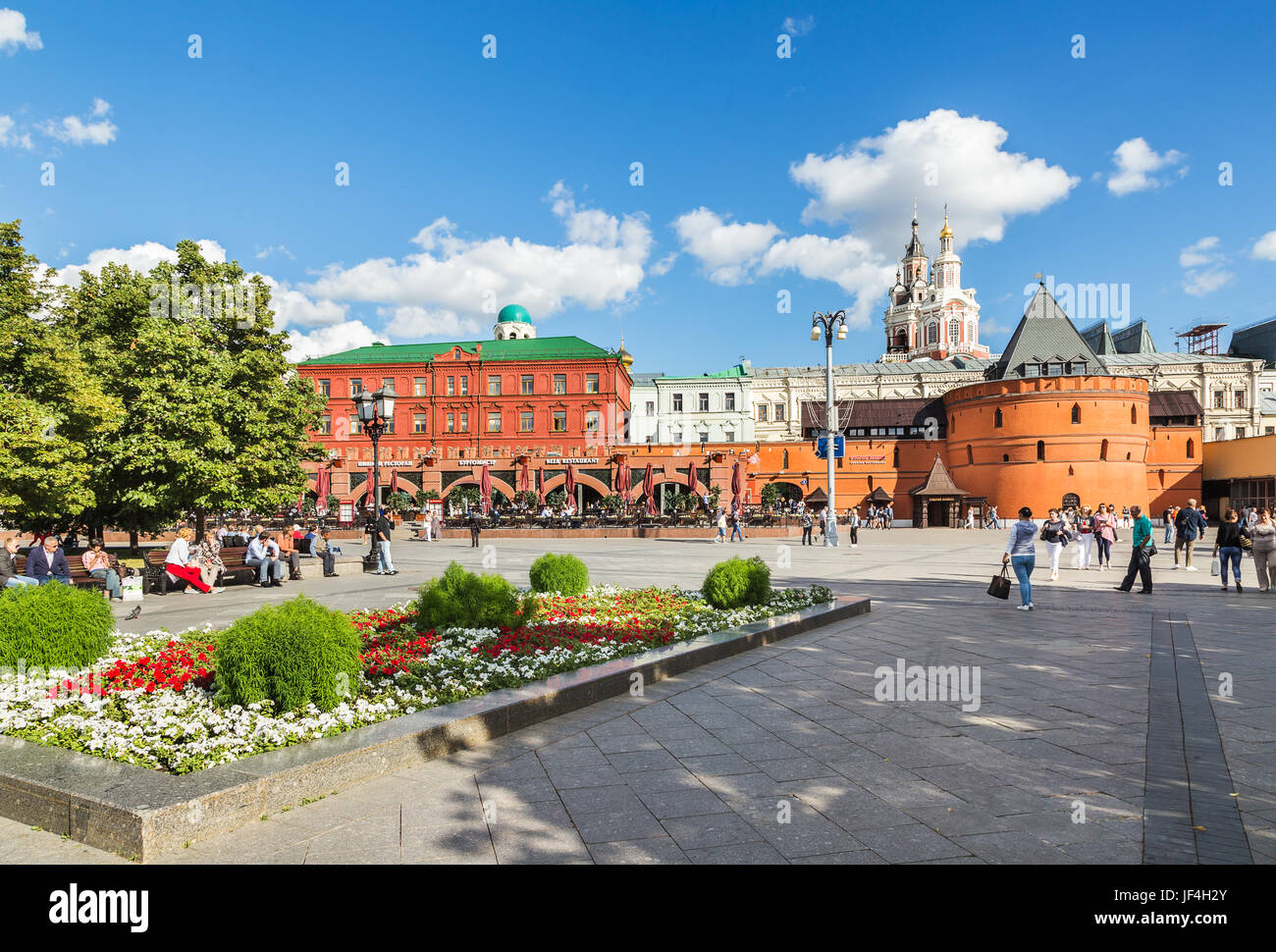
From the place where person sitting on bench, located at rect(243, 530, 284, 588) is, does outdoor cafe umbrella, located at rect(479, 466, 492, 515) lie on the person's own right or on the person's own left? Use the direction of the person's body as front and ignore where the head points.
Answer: on the person's own left

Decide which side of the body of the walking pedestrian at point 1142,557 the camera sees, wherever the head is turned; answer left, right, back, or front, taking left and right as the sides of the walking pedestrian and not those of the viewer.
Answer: left

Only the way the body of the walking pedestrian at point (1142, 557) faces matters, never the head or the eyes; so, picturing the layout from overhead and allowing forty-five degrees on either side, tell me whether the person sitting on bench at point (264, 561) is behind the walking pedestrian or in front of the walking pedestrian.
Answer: in front

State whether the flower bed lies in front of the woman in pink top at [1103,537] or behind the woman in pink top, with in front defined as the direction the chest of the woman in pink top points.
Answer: in front

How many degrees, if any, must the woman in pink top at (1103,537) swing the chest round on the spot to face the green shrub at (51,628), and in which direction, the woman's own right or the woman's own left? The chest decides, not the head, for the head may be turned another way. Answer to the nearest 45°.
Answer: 0° — they already face it

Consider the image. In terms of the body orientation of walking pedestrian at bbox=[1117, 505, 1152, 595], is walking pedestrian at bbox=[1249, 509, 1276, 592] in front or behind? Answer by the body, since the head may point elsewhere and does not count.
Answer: behind

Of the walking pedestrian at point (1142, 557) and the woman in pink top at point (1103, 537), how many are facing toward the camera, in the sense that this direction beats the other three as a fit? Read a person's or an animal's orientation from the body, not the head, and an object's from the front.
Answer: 1

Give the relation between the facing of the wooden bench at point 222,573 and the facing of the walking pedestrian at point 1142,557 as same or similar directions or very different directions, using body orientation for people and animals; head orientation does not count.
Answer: very different directions
